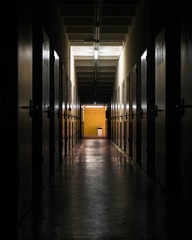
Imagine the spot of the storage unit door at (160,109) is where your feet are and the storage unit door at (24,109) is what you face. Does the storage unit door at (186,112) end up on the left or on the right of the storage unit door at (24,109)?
left

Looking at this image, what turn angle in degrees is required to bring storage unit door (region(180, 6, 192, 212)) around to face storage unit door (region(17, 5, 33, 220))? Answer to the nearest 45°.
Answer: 0° — it already faces it

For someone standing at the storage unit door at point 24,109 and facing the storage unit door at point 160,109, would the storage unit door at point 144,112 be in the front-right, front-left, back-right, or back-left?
front-left

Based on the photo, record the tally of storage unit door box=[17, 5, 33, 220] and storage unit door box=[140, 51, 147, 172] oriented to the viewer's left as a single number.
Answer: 1

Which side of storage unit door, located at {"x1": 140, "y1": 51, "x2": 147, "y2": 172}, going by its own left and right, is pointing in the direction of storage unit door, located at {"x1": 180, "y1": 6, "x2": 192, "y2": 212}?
left

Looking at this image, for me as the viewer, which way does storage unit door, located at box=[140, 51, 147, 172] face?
facing to the left of the viewer

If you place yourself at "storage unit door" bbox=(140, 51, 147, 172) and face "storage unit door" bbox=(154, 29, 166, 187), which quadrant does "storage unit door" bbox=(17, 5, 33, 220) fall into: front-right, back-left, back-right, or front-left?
front-right

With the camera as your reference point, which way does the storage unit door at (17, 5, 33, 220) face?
facing to the right of the viewer

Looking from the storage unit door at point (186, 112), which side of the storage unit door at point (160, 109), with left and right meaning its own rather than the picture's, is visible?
left

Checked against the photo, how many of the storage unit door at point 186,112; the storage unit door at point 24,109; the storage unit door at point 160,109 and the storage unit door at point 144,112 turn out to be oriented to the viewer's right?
1

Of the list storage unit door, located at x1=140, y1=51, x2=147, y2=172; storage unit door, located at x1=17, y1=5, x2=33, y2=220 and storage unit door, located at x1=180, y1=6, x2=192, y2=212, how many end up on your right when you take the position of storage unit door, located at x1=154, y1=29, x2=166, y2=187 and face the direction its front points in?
1

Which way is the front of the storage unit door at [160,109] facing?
to the viewer's left

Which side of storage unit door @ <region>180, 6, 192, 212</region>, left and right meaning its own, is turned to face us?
left

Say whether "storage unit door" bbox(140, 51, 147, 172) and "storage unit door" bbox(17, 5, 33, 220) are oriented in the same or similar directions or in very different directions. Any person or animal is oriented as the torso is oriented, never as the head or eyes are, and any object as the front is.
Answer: very different directions

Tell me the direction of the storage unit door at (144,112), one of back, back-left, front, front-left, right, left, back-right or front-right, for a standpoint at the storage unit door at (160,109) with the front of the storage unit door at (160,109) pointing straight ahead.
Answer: right

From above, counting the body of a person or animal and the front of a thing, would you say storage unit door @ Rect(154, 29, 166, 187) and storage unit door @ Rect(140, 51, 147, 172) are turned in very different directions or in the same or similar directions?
same or similar directions

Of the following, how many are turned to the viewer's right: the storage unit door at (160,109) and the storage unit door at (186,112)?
0

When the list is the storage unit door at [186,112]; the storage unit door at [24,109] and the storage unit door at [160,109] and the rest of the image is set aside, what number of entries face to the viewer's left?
2
